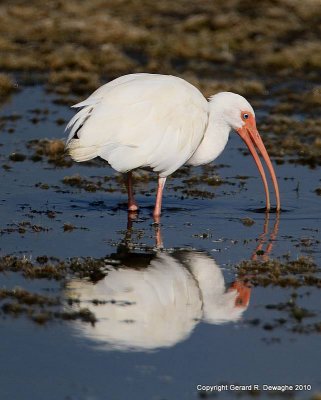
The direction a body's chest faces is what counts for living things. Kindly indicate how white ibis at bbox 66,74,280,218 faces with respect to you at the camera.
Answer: facing to the right of the viewer
